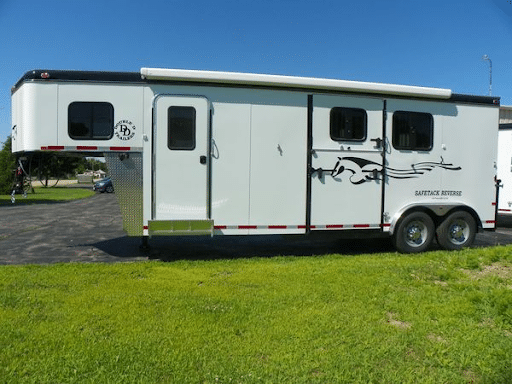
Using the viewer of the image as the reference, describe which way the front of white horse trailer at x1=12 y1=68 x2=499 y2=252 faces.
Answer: facing to the left of the viewer

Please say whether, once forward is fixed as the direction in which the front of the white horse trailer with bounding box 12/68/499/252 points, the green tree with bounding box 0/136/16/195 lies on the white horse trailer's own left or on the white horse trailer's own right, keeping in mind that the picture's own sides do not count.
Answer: on the white horse trailer's own right

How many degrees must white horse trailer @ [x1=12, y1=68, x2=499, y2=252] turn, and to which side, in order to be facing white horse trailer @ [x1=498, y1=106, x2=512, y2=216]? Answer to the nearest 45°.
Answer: approximately 135° to its right

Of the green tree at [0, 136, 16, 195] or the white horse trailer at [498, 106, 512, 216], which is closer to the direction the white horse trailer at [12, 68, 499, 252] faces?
the green tree
